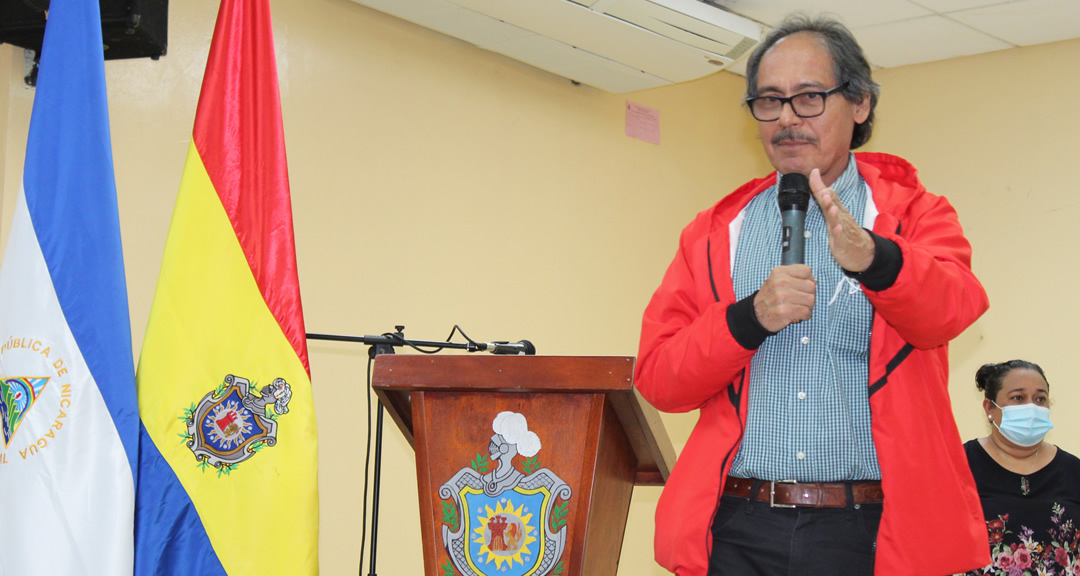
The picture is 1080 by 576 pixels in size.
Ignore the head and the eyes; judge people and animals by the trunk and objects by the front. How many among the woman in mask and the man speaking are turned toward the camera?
2

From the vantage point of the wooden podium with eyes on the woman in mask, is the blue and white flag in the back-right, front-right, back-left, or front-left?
back-left

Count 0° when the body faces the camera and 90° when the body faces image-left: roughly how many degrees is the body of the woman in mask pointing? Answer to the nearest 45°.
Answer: approximately 0°

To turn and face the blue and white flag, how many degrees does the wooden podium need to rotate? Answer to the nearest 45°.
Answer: approximately 90° to its right

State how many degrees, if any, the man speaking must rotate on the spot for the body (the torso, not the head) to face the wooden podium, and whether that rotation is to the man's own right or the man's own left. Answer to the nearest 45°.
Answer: approximately 90° to the man's own right

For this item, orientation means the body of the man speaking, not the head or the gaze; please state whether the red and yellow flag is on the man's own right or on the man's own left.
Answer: on the man's own right

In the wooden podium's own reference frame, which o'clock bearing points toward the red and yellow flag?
The red and yellow flag is roughly at 4 o'clock from the wooden podium.

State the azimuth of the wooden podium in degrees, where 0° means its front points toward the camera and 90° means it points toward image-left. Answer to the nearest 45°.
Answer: approximately 0°

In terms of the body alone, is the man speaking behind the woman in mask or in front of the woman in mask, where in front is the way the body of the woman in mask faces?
in front
